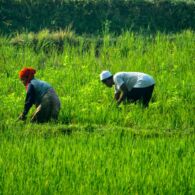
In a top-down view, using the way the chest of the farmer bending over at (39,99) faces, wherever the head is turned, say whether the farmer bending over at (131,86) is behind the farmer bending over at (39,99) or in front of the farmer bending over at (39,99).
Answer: behind

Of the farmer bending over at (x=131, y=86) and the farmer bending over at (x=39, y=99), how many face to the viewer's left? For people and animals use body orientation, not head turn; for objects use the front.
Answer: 2

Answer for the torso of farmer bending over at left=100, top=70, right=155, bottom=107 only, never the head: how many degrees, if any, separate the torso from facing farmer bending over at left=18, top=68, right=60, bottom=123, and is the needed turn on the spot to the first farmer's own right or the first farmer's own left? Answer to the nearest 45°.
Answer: approximately 45° to the first farmer's own left

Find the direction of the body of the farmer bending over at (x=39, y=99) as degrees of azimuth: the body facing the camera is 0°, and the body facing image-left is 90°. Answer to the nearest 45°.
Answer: approximately 90°

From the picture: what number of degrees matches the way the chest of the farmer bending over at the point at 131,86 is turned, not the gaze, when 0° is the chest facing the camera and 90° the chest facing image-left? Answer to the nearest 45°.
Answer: approximately 90°
